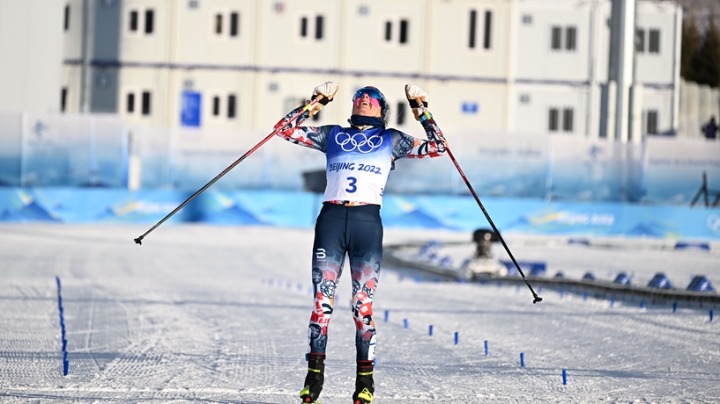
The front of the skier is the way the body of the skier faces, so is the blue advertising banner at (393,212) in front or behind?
behind

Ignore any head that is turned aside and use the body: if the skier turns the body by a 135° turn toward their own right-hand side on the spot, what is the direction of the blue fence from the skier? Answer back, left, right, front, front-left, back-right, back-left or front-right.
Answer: front-right

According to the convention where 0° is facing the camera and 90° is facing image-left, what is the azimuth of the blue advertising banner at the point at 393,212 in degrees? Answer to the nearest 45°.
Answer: approximately 0°

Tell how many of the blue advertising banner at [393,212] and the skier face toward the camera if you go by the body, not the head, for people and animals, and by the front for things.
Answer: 2

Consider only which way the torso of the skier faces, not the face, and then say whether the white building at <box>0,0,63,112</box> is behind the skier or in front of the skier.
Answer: behind

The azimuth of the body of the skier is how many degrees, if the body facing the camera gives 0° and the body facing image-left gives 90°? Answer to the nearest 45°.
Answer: approximately 0°

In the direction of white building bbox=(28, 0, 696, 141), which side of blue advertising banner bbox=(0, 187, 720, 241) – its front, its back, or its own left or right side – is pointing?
back

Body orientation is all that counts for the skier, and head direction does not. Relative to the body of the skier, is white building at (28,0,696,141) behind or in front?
behind
